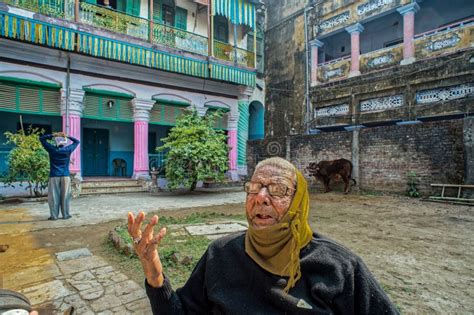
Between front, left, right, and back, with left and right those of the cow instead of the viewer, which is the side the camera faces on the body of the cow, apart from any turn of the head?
left

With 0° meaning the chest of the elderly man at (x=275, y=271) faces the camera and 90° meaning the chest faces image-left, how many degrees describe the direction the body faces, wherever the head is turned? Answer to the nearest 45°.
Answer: approximately 45°

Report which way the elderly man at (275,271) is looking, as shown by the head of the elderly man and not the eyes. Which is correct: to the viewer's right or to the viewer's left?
to the viewer's left

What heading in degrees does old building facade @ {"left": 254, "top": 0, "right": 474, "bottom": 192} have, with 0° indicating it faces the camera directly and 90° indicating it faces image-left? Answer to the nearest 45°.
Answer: approximately 45°

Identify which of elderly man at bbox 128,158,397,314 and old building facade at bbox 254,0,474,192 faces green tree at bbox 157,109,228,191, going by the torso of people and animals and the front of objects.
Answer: the old building facade

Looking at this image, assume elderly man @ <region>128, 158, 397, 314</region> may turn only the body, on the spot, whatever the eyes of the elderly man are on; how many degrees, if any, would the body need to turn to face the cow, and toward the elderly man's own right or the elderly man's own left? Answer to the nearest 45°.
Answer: approximately 135° to the elderly man's own right

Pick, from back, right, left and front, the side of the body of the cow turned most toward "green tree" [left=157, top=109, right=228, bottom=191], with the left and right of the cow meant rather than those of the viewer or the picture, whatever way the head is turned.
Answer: front

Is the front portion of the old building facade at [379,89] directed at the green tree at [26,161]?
yes

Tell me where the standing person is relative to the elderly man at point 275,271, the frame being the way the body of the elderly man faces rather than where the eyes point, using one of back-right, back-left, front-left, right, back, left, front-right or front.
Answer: right
